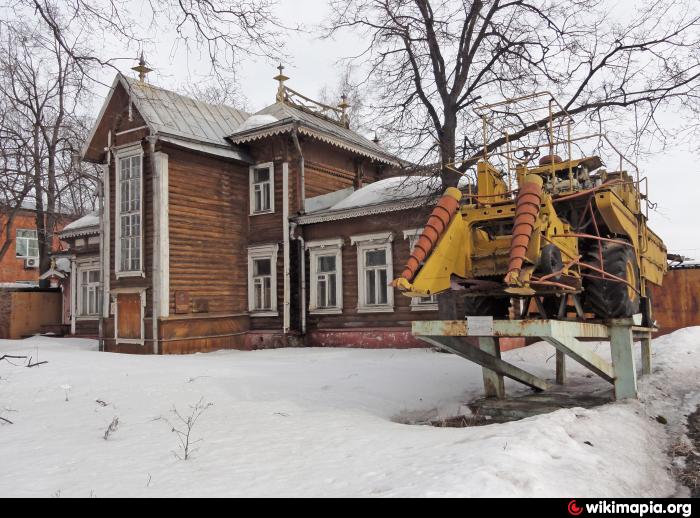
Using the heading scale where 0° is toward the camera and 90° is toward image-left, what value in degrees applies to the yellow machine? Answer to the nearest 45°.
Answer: approximately 45°

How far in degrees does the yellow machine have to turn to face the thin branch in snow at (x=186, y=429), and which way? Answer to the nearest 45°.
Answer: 0° — it already faces it

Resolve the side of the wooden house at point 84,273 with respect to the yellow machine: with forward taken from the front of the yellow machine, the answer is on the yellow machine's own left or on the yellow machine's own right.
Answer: on the yellow machine's own right

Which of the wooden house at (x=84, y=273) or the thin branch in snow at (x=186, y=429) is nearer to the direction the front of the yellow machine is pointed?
the thin branch in snow

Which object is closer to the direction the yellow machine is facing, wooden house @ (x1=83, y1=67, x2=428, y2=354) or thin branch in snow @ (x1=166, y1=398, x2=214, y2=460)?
the thin branch in snow

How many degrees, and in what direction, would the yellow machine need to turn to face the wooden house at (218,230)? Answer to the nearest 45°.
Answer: approximately 90° to its right

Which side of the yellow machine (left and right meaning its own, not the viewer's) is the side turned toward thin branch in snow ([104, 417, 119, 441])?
front

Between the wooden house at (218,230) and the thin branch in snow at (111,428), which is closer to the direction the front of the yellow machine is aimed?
the thin branch in snow
